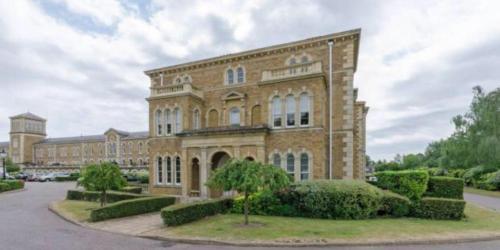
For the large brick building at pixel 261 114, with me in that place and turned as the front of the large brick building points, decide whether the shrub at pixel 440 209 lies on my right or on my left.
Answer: on my left

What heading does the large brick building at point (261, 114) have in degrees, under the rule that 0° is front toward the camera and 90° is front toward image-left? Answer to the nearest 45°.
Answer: approximately 45°

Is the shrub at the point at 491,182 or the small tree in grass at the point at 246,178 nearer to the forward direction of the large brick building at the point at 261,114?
the small tree in grass

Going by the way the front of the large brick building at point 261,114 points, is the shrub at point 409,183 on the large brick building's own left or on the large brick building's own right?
on the large brick building's own left

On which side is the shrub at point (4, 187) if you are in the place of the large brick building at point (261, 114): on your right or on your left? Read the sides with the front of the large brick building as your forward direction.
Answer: on your right

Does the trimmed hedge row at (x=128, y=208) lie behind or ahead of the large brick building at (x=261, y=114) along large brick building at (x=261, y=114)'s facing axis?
ahead

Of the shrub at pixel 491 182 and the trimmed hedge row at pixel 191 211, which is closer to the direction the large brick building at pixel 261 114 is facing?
the trimmed hedge row
